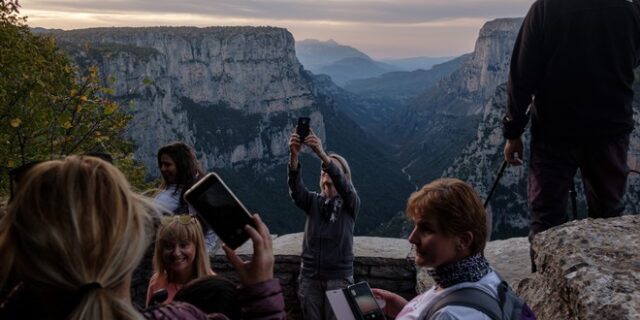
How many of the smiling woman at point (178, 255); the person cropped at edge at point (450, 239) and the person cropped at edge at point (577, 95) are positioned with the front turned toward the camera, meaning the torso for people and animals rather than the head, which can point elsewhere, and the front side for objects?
1

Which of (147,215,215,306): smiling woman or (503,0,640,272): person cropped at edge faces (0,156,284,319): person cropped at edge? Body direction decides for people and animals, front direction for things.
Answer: the smiling woman

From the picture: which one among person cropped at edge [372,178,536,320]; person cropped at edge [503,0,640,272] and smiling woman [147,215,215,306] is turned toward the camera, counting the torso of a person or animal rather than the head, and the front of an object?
the smiling woman

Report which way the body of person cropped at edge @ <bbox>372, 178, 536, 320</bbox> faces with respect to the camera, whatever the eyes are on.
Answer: to the viewer's left

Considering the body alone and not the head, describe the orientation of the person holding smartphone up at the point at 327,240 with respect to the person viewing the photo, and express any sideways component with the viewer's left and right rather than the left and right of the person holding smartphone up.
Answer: facing the viewer and to the left of the viewer

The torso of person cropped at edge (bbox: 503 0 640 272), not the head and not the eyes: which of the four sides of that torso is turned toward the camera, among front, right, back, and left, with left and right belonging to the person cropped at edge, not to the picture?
back

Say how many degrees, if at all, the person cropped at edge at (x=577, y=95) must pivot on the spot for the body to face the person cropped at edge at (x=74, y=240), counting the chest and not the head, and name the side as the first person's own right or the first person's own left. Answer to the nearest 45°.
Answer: approximately 180°

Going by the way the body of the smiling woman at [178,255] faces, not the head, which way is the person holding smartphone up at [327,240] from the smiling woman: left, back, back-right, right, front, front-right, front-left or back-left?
back-left

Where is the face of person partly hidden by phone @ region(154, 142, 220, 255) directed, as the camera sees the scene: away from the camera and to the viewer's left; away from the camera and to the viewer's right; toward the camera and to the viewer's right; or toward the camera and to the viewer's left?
toward the camera and to the viewer's left

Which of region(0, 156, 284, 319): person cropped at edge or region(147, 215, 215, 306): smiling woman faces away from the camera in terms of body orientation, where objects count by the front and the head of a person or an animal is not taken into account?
the person cropped at edge

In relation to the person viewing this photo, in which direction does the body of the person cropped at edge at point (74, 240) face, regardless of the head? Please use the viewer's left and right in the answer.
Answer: facing away from the viewer

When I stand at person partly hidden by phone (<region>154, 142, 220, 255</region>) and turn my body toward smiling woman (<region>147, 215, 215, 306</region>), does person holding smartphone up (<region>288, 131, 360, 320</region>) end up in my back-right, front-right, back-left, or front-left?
front-left

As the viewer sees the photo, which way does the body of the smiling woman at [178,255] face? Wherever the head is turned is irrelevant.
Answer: toward the camera

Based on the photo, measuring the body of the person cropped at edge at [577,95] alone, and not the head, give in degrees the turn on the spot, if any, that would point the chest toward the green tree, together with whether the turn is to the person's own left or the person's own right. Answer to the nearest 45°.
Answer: approximately 90° to the person's own left

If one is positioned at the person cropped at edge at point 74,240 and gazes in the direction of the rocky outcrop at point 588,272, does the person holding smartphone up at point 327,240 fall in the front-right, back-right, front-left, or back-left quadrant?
front-left

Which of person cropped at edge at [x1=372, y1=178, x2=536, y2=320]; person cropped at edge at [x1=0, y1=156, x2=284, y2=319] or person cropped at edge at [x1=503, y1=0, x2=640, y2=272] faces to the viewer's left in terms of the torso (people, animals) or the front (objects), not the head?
person cropped at edge at [x1=372, y1=178, x2=536, y2=320]
